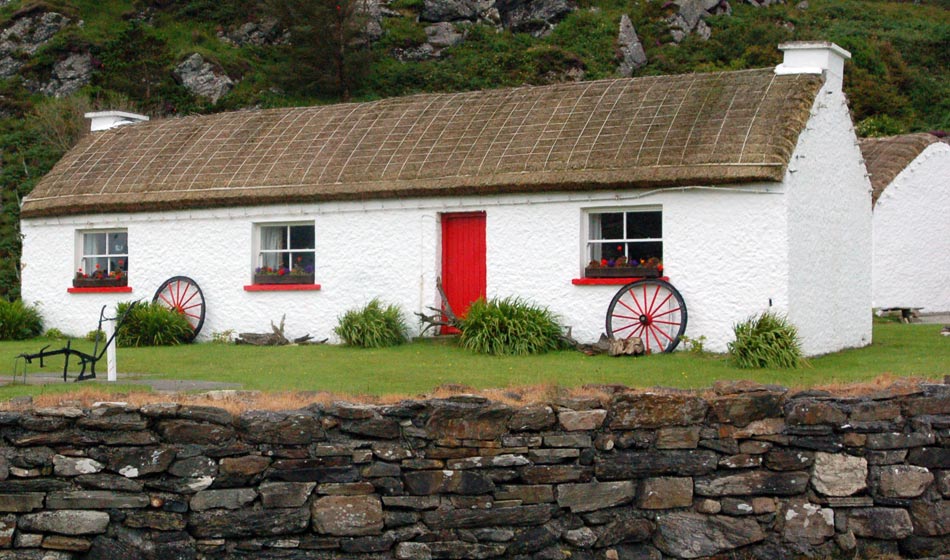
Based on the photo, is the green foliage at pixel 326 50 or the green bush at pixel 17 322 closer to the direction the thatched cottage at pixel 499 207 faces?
the green bush

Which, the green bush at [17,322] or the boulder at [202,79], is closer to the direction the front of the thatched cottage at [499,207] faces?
the green bush

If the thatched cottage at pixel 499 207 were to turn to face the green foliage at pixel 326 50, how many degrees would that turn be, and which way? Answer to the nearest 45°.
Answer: approximately 135° to its right

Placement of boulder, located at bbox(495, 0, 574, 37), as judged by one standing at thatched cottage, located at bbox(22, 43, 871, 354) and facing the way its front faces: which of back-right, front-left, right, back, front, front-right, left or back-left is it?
back-right

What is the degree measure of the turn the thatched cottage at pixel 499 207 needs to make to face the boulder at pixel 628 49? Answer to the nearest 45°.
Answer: approximately 135° to its right

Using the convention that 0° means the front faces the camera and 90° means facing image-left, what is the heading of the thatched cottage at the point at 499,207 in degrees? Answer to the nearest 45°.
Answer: approximately 45°

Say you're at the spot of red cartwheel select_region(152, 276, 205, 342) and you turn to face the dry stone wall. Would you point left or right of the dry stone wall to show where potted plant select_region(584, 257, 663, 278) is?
left

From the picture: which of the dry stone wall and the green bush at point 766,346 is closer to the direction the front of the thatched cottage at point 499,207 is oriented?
the dry stone wall

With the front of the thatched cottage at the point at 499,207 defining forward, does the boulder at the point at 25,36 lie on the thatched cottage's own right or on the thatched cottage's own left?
on the thatched cottage's own right

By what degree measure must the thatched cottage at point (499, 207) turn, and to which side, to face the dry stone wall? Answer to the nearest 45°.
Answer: approximately 45° to its left

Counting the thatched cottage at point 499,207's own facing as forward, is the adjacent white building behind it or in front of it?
behind

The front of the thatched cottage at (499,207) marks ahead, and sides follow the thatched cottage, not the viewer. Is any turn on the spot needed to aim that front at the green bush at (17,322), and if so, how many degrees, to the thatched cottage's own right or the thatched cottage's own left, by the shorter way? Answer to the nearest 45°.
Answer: approximately 45° to the thatched cottage's own right
